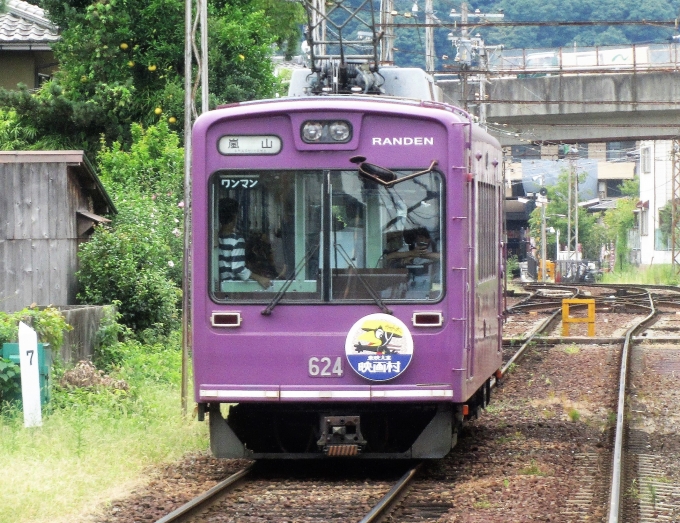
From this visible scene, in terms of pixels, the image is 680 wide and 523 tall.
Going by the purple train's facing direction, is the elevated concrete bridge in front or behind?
behind

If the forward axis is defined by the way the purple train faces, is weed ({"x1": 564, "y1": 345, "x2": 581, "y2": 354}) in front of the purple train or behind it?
behind

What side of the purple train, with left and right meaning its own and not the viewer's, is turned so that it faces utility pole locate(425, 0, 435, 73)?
back

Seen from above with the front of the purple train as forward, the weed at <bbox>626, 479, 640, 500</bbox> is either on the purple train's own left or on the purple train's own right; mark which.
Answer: on the purple train's own left

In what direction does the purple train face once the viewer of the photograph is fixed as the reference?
facing the viewer

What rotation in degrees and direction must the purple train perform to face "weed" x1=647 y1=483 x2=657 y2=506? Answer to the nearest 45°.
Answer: approximately 90° to its left

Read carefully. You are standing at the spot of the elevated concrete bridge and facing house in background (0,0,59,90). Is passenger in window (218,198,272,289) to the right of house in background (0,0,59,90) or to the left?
left

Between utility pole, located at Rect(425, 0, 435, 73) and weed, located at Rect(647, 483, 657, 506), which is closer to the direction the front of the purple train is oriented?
the weed

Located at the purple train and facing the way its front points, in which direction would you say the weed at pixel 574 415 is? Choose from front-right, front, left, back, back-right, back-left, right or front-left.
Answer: back-left

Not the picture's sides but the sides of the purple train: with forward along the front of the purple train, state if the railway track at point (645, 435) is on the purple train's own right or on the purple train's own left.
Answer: on the purple train's own left
